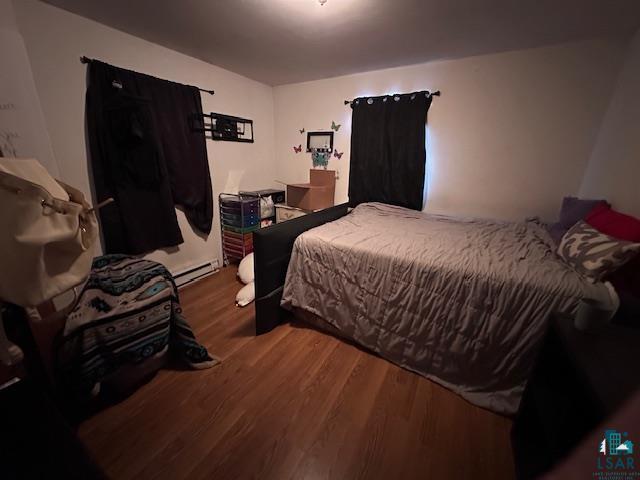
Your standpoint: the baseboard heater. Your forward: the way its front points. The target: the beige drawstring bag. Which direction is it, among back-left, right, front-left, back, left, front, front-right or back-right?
front-right

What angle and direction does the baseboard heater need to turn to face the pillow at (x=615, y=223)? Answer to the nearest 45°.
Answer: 0° — it already faces it

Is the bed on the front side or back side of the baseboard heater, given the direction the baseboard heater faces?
on the front side

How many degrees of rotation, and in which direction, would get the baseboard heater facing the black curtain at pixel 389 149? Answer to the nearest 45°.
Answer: approximately 45° to its left

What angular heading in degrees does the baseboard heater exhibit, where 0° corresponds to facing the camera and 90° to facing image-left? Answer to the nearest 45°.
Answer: approximately 315°

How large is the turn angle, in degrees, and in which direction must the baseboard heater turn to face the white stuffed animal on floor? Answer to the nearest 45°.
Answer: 0° — it already faces it

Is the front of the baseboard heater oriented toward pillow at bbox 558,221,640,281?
yes

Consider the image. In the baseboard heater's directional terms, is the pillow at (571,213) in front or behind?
in front

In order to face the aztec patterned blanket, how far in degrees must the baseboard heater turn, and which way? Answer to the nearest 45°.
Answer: approximately 45° to its right

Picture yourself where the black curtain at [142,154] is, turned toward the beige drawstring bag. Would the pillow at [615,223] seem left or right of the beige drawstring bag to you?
left
